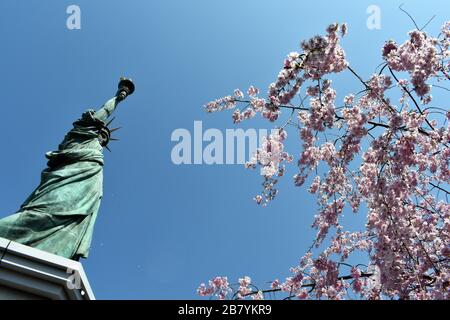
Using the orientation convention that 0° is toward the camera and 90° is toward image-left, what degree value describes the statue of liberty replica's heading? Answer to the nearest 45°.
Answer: approximately 270°
